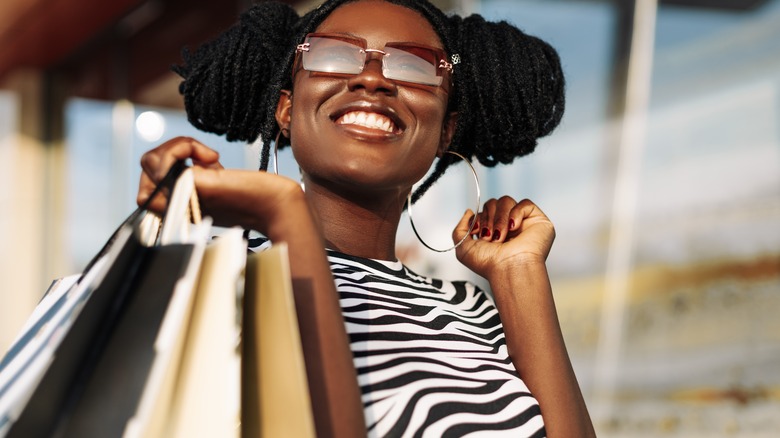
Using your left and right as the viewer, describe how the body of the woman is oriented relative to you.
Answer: facing the viewer
